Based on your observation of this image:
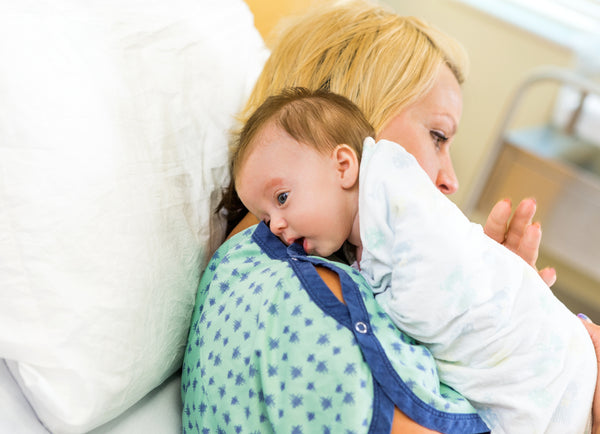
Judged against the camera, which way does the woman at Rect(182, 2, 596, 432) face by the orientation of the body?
to the viewer's right

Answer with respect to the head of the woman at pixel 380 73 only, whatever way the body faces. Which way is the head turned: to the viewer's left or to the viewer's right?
to the viewer's right
